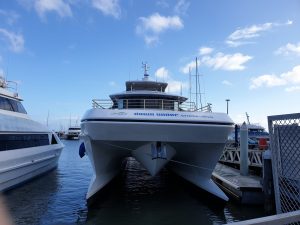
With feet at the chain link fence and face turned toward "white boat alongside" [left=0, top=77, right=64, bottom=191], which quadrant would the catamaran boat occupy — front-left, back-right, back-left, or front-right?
front-right

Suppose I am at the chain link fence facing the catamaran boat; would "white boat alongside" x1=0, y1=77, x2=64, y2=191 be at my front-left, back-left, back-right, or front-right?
front-left

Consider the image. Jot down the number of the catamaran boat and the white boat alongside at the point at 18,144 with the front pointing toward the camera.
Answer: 1

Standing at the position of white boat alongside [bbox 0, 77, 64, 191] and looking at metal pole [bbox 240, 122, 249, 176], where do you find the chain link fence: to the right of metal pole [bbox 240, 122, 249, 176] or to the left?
right

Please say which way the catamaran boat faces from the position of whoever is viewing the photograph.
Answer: facing the viewer

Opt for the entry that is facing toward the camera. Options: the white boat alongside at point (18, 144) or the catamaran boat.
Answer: the catamaran boat

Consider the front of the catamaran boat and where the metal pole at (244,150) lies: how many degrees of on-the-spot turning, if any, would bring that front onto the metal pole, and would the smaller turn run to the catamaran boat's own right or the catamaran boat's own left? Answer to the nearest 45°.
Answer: approximately 45° to the catamaran boat's own left
